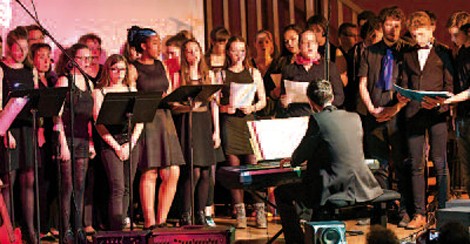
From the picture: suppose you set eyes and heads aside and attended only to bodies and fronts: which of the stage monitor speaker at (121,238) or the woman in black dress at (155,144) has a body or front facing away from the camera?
the stage monitor speaker

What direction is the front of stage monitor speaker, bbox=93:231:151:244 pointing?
away from the camera

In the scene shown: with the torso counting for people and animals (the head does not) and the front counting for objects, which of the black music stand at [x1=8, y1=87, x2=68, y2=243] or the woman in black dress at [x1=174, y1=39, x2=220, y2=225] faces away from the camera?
the black music stand

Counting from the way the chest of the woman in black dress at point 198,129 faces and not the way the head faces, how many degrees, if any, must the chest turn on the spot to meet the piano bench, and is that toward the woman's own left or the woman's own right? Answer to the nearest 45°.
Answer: approximately 45° to the woman's own left

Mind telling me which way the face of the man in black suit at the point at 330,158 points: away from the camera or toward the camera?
away from the camera

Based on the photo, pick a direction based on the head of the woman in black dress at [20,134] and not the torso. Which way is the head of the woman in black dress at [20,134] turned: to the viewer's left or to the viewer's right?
to the viewer's right

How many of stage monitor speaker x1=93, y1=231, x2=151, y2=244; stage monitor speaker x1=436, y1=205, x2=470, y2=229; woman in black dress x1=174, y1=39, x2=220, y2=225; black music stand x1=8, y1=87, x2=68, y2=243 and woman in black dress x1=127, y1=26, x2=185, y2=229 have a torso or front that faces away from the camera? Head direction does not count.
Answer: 3

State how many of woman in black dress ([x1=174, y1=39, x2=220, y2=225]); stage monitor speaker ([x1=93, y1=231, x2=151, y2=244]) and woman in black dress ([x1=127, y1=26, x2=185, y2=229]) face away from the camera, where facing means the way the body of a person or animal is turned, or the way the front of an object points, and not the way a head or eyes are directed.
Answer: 1

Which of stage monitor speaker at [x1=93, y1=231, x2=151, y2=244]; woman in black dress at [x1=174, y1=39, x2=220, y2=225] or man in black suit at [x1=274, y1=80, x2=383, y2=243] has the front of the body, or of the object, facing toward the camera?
the woman in black dress

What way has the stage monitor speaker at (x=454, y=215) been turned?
away from the camera

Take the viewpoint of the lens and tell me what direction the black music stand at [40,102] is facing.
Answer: facing away from the viewer

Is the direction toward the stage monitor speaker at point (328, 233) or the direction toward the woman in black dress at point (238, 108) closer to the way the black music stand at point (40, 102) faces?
the woman in black dress

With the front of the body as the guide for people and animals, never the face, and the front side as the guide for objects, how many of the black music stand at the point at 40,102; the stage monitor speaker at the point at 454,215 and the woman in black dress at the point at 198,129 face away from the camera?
2

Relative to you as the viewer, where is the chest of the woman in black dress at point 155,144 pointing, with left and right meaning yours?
facing the viewer and to the right of the viewer
